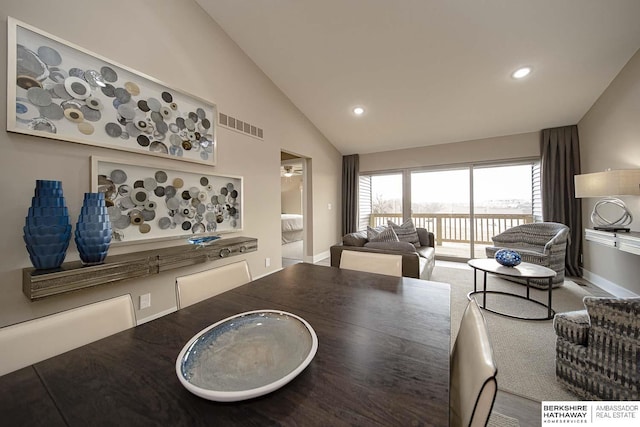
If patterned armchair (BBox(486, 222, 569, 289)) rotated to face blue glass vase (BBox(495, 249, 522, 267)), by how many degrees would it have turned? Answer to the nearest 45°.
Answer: approximately 45° to its left

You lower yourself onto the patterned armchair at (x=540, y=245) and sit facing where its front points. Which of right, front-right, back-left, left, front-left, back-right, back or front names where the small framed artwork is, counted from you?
front

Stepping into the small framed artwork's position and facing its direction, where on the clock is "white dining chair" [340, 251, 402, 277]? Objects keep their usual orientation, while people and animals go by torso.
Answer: The white dining chair is roughly at 12 o'clock from the small framed artwork.

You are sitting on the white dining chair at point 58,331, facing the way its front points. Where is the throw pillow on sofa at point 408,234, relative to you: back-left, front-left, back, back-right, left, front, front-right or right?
front-left

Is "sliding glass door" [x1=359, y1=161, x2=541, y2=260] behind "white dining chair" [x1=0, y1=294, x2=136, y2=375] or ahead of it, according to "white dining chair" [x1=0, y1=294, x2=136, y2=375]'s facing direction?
ahead

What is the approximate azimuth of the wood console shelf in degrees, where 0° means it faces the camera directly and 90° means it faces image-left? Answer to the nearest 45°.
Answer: approximately 315°

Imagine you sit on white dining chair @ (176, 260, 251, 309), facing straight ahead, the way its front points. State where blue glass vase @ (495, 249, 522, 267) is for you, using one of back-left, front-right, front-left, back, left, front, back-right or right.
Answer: front-left

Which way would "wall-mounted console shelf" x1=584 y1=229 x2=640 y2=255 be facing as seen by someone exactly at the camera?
facing the viewer and to the left of the viewer

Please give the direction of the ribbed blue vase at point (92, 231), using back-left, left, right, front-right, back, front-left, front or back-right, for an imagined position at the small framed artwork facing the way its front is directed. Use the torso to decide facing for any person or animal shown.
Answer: right

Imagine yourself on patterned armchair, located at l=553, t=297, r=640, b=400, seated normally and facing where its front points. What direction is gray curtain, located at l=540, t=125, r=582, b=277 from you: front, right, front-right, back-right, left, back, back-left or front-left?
front-right

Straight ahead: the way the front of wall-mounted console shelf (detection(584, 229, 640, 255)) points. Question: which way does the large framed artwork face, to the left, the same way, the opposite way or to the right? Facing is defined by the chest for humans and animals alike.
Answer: the opposite way

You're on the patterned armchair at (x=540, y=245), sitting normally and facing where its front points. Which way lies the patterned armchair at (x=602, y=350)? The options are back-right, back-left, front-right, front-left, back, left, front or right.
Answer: front-left

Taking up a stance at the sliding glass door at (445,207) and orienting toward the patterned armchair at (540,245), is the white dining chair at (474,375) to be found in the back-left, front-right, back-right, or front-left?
front-right

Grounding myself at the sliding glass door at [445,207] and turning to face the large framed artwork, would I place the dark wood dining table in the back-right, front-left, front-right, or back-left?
front-left

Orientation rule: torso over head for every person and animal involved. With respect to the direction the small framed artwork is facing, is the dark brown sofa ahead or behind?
ahead

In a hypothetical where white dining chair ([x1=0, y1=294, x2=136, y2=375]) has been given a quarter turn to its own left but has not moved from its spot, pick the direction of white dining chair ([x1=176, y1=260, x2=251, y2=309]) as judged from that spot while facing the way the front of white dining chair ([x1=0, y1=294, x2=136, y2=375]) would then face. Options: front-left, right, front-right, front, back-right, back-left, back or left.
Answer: front-right

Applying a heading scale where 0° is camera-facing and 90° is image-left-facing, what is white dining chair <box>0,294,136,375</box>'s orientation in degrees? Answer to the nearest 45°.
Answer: approximately 315°

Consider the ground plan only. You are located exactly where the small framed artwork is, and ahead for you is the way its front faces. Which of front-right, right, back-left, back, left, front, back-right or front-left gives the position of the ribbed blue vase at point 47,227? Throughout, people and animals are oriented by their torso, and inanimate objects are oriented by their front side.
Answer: right
